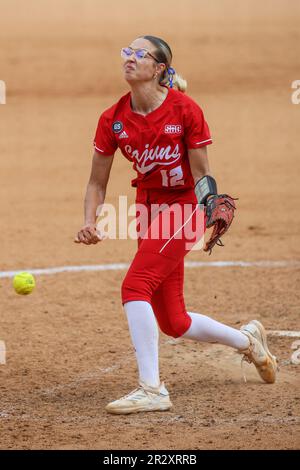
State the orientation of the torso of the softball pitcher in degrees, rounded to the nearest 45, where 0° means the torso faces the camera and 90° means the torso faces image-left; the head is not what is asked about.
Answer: approximately 45°
